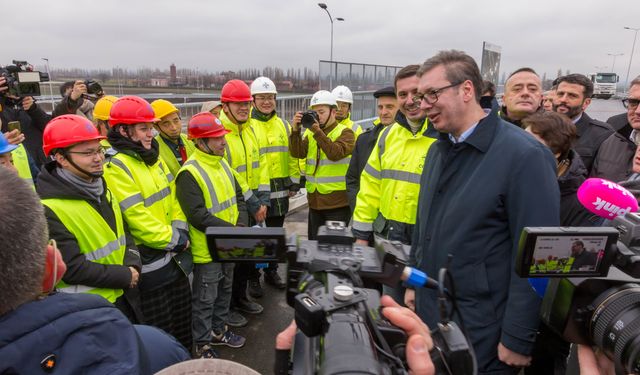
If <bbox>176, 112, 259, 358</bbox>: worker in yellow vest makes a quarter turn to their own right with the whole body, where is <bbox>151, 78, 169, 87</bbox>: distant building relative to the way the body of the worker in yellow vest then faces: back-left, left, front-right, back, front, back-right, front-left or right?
back-right

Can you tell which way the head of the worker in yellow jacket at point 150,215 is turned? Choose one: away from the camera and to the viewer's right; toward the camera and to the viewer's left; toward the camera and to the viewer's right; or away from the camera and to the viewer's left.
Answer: toward the camera and to the viewer's right

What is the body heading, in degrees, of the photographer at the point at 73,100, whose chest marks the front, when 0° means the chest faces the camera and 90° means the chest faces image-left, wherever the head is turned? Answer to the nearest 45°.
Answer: approximately 315°

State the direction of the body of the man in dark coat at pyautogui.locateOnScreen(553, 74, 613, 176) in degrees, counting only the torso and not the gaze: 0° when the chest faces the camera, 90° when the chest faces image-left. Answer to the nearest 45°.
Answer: approximately 45°

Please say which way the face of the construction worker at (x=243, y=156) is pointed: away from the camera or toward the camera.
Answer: toward the camera

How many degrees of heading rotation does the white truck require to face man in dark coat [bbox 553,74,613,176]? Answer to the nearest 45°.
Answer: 0° — it already faces them

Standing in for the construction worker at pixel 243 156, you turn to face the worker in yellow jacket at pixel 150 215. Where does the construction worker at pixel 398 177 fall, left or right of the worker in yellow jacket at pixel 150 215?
left

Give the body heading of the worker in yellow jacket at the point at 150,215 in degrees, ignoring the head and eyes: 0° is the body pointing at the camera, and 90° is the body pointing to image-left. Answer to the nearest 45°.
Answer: approximately 315°

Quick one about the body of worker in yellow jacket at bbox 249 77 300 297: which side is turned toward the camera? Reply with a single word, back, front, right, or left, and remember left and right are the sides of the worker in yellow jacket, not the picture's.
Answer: front

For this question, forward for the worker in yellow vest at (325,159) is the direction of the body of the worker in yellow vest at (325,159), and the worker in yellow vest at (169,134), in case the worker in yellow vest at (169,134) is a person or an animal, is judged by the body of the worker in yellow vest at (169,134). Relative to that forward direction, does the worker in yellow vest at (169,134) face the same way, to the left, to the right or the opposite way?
to the left

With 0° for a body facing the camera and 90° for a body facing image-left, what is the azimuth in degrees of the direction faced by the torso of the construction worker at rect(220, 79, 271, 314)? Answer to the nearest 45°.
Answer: approximately 315°

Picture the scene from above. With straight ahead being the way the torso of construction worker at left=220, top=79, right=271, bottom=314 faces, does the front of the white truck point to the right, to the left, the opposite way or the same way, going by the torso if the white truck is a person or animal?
to the right

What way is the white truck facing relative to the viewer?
toward the camera

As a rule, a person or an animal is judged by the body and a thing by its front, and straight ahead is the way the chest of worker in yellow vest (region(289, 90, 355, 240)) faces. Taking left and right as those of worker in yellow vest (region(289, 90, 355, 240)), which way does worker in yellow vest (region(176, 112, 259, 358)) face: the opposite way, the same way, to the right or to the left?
to the left

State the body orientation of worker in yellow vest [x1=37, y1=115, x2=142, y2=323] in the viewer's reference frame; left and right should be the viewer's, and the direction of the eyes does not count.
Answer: facing the viewer and to the right of the viewer

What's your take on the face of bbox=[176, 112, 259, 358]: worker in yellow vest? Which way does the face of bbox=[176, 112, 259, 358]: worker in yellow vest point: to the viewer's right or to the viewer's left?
to the viewer's right

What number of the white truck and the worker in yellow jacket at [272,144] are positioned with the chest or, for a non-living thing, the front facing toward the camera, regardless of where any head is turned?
2

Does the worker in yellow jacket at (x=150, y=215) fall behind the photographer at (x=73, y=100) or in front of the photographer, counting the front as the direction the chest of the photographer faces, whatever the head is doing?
in front
